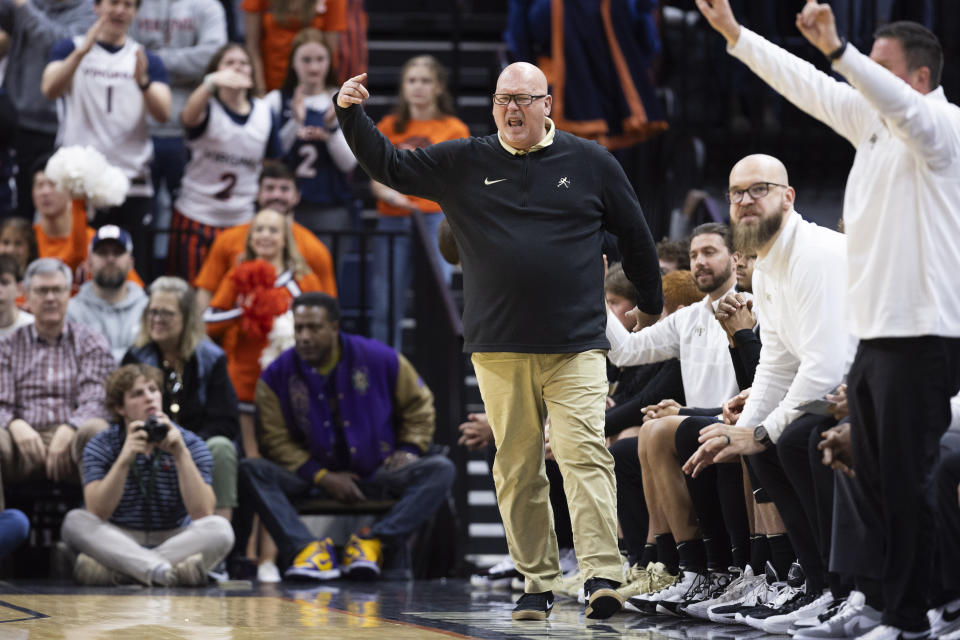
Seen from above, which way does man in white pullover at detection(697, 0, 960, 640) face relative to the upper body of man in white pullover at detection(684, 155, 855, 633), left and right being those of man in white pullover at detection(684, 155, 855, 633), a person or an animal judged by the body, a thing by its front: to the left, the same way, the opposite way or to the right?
the same way

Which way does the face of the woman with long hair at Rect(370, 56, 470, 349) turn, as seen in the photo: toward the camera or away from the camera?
toward the camera

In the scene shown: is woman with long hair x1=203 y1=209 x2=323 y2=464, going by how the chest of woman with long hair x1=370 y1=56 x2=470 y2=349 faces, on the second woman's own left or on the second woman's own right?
on the second woman's own right

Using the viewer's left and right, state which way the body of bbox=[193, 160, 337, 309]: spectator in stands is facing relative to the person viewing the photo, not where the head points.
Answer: facing the viewer

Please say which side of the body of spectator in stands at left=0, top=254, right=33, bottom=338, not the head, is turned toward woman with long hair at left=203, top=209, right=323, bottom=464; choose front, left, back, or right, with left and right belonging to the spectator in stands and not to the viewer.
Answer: left

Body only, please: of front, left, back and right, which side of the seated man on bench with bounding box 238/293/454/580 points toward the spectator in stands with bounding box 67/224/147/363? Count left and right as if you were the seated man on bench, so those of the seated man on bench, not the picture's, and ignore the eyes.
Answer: right

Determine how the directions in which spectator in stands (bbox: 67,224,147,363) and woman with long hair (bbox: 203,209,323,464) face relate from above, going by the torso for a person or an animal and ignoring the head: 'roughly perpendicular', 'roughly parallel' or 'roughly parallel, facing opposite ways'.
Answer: roughly parallel

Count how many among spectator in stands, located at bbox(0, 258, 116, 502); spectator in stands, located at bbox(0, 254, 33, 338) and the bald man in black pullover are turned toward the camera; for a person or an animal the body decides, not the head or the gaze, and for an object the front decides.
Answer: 3

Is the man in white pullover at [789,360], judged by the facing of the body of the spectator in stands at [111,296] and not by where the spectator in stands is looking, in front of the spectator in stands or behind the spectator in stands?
in front

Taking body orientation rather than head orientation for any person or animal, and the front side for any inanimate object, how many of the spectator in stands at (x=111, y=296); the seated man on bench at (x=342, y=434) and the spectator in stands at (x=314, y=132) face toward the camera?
3

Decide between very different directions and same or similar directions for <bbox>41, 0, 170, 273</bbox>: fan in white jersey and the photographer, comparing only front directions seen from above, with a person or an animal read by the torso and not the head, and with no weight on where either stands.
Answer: same or similar directions

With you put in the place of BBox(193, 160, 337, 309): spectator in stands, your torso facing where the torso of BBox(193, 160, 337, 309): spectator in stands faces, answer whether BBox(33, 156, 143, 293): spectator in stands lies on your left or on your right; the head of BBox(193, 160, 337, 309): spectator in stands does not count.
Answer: on your right

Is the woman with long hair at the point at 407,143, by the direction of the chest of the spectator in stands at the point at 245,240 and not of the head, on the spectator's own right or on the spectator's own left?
on the spectator's own left

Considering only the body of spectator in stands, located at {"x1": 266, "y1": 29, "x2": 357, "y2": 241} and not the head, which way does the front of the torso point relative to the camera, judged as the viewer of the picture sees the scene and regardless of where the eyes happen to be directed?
toward the camera

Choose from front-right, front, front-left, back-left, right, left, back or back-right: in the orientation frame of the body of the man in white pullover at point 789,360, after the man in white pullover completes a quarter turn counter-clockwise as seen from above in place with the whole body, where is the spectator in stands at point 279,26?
back

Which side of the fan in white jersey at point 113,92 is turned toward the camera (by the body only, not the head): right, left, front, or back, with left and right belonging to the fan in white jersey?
front

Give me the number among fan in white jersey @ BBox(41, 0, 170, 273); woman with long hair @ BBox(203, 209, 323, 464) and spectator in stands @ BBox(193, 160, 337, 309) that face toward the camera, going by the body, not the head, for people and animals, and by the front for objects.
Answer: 3

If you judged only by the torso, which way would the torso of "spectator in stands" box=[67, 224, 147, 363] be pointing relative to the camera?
toward the camera
